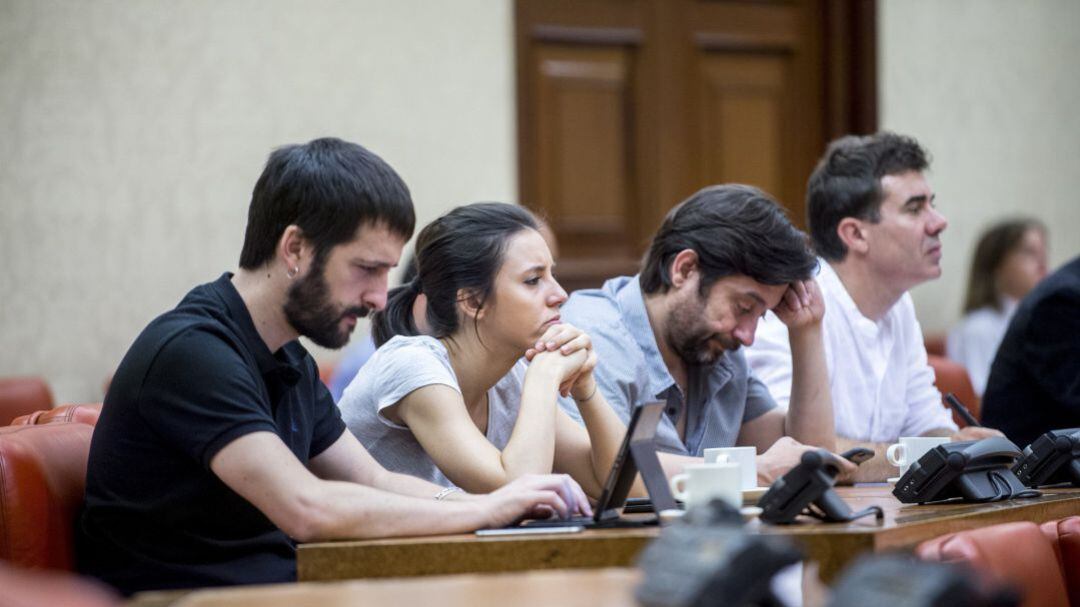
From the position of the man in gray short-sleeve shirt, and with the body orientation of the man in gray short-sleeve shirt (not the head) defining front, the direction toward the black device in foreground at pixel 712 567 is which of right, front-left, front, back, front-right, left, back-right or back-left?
front-right

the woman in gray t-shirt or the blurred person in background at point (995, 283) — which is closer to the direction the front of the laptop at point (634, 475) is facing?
the woman in gray t-shirt

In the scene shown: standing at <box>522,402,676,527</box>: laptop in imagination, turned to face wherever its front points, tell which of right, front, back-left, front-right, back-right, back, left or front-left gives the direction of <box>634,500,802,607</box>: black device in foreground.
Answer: left

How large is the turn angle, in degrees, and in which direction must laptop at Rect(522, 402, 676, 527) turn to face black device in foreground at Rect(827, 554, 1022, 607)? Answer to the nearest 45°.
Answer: approximately 90° to its left

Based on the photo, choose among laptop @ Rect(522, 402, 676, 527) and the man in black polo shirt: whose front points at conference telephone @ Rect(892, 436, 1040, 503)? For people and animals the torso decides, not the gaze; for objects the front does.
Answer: the man in black polo shirt

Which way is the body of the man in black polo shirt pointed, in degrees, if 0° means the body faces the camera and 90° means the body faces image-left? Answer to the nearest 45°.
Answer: approximately 270°

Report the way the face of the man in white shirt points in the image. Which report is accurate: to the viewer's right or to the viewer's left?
to the viewer's right

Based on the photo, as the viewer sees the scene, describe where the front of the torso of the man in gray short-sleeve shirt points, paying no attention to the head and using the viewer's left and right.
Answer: facing the viewer and to the right of the viewer

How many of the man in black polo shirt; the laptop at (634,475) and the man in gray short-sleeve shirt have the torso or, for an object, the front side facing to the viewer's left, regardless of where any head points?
1

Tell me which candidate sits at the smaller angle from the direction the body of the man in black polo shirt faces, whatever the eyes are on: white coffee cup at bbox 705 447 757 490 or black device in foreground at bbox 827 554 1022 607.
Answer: the white coffee cup

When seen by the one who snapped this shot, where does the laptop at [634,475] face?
facing to the left of the viewer

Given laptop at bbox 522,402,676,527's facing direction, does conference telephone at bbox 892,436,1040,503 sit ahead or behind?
behind

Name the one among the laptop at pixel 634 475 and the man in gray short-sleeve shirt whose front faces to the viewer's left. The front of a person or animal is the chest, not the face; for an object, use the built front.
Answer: the laptop

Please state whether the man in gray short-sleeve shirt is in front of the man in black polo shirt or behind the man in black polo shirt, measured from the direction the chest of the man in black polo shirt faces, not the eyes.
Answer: in front

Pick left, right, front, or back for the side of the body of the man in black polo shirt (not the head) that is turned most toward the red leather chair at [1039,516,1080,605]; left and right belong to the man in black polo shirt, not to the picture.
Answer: front

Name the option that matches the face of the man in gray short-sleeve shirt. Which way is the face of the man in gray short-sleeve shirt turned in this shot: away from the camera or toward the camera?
toward the camera
